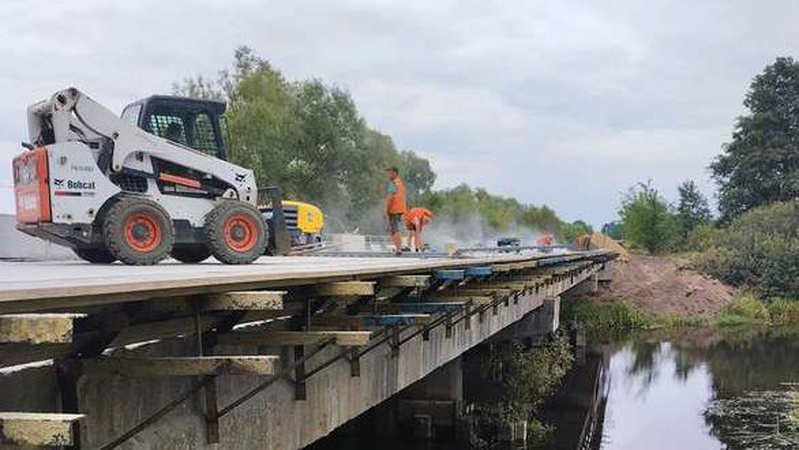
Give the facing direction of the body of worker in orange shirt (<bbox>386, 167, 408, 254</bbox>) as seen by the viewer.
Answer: to the viewer's left

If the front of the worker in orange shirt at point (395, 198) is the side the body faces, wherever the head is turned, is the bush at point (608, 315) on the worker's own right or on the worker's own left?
on the worker's own right
